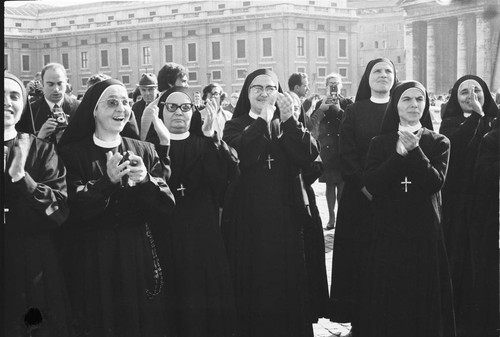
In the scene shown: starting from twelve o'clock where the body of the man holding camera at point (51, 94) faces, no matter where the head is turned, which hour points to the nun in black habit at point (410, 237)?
The nun in black habit is roughly at 10 o'clock from the man holding camera.

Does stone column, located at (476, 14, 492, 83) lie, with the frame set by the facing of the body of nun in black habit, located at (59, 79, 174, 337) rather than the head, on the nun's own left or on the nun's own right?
on the nun's own left

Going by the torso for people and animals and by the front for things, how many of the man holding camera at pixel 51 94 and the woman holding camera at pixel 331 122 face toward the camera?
2

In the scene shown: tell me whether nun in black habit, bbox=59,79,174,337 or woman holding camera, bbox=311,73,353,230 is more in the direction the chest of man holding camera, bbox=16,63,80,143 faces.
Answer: the nun in black habit

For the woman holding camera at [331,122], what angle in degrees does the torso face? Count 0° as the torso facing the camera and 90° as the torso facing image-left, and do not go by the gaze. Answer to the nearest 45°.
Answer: approximately 0°

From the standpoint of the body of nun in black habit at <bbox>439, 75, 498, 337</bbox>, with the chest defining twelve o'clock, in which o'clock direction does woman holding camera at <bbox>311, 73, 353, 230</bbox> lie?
The woman holding camera is roughly at 5 o'clock from the nun in black habit.

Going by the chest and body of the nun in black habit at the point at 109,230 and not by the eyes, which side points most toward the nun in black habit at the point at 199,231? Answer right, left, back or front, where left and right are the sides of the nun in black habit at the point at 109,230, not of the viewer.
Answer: left

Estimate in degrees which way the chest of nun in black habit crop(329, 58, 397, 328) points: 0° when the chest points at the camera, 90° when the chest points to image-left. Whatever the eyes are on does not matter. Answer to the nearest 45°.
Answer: approximately 315°

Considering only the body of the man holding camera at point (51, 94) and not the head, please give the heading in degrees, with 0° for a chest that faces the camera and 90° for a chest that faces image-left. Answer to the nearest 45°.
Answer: approximately 0°

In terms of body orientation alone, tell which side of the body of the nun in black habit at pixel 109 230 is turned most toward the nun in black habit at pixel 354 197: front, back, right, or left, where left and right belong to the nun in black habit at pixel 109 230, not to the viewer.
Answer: left
